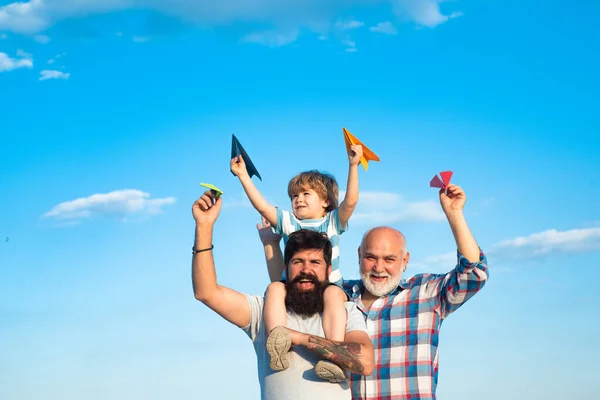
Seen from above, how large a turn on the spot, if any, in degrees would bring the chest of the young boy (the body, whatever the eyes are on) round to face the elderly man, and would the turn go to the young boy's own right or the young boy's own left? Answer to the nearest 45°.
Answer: approximately 45° to the young boy's own left

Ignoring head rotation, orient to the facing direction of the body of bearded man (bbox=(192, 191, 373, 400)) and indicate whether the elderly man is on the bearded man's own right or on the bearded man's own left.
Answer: on the bearded man's own left

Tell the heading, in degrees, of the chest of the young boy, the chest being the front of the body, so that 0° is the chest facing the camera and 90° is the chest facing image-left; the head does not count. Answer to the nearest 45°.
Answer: approximately 0°

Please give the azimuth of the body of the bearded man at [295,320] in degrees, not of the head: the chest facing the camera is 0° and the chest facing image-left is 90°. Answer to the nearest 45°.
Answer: approximately 0°
